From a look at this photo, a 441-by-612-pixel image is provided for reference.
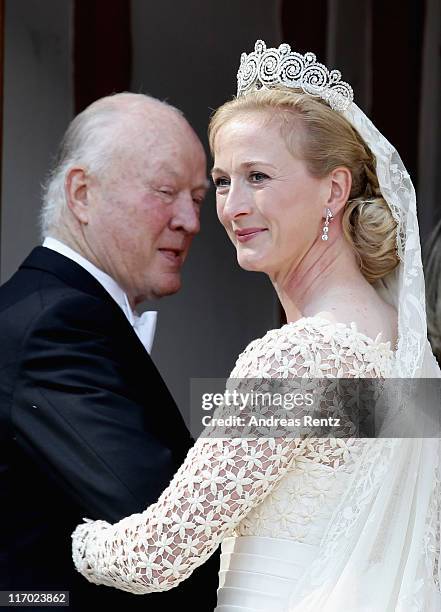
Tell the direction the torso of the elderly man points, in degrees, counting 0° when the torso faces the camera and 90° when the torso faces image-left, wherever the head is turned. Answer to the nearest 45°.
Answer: approximately 270°

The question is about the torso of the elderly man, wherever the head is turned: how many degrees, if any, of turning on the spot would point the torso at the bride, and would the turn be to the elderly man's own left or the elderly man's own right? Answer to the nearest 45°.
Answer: approximately 45° to the elderly man's own right

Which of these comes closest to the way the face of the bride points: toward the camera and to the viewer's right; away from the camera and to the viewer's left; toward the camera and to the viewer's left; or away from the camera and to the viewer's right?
toward the camera and to the viewer's left
